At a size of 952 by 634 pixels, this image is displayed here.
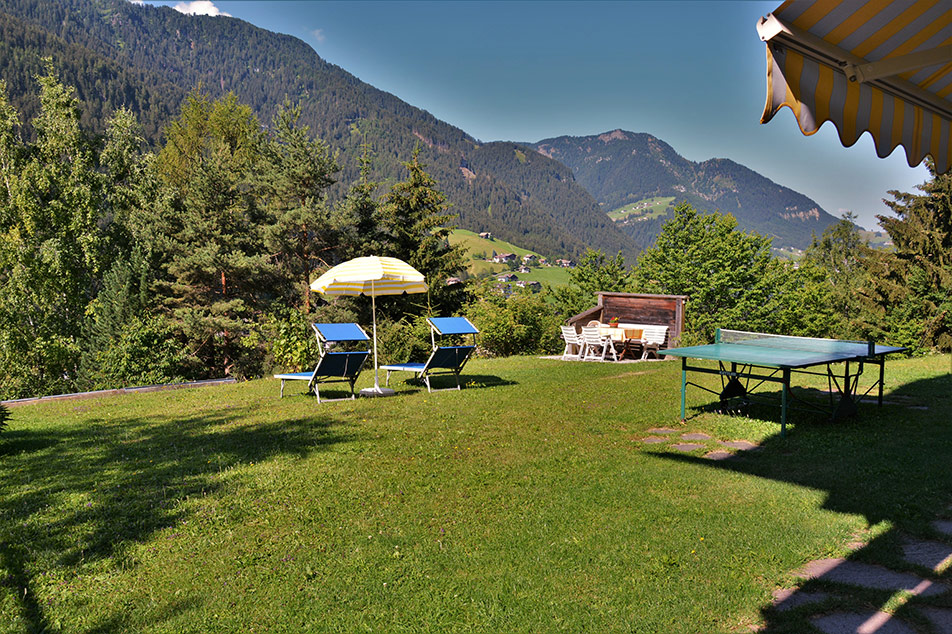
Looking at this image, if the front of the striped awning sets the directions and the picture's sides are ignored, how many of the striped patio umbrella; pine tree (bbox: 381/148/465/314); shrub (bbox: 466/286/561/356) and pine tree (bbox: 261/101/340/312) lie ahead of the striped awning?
4

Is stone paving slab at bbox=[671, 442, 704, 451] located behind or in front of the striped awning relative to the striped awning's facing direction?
in front

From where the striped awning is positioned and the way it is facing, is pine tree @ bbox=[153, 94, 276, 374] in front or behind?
in front

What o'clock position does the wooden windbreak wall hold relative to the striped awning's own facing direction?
The wooden windbreak wall is roughly at 1 o'clock from the striped awning.

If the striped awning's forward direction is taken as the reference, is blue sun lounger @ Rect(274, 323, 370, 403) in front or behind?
in front

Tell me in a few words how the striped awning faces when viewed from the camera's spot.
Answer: facing away from the viewer and to the left of the viewer

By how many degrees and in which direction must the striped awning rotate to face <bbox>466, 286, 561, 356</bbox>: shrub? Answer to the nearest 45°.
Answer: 0° — it already faces it

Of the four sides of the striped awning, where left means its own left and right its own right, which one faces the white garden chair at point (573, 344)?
front
